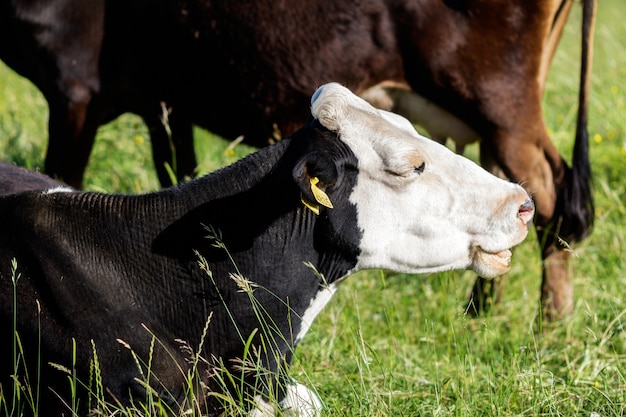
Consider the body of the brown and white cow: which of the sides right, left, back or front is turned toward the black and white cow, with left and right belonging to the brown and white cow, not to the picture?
left

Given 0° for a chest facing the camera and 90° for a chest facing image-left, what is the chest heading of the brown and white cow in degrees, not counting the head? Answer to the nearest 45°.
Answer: approximately 90°

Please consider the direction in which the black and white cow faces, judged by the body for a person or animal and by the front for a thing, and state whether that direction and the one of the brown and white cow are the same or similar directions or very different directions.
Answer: very different directions

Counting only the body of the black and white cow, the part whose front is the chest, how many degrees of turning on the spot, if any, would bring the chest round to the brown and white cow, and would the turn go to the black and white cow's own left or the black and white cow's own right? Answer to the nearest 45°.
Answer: approximately 90° to the black and white cow's own left

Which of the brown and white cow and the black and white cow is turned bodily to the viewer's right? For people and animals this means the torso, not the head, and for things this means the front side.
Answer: the black and white cow

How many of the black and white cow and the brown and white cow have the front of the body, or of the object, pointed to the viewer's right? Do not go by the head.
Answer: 1

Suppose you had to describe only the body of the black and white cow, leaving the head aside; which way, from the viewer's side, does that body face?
to the viewer's right
